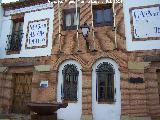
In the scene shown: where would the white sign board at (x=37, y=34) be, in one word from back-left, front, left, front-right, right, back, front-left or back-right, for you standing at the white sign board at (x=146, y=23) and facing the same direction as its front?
right

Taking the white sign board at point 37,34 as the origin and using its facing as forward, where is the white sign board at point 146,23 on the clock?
the white sign board at point 146,23 is roughly at 10 o'clock from the white sign board at point 37,34.

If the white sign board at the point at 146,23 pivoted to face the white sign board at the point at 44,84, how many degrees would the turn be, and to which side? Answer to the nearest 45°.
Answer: approximately 90° to its right

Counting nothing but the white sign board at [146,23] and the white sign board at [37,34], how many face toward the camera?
2

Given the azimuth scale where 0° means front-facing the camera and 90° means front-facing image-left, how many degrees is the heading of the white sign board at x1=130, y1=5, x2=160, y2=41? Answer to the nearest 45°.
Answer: approximately 0°

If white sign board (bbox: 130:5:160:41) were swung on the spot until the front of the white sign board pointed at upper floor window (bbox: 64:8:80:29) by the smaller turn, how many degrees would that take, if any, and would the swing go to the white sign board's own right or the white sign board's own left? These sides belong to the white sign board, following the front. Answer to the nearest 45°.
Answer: approximately 90° to the white sign board's own right

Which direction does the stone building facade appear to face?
toward the camera
